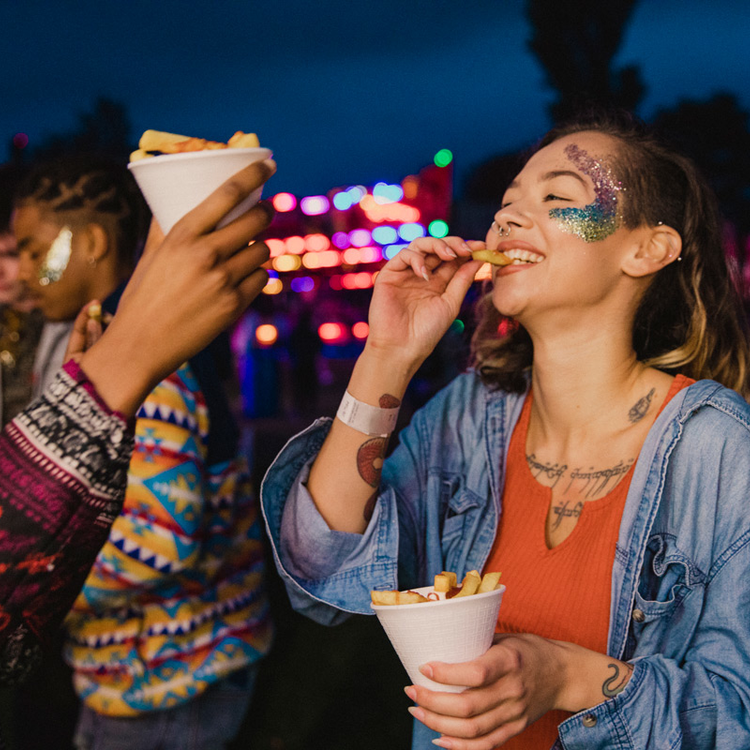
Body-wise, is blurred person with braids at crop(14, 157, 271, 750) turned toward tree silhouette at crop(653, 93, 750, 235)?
no

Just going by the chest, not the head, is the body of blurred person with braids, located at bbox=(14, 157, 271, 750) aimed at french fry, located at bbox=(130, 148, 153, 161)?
no

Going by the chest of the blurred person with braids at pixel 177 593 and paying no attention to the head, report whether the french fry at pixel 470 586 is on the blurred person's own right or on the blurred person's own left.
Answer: on the blurred person's own left

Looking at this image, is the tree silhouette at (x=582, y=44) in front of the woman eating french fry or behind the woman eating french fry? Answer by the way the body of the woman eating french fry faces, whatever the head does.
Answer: behind

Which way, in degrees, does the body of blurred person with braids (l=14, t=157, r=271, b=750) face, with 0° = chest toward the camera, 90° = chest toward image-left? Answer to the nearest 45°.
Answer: approximately 90°

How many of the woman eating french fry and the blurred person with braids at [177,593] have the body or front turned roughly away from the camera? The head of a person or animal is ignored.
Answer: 0

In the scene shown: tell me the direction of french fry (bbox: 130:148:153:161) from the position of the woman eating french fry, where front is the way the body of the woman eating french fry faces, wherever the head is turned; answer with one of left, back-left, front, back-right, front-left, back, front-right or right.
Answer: front

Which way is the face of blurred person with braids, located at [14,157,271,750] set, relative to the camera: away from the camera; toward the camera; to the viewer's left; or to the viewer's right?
to the viewer's left
